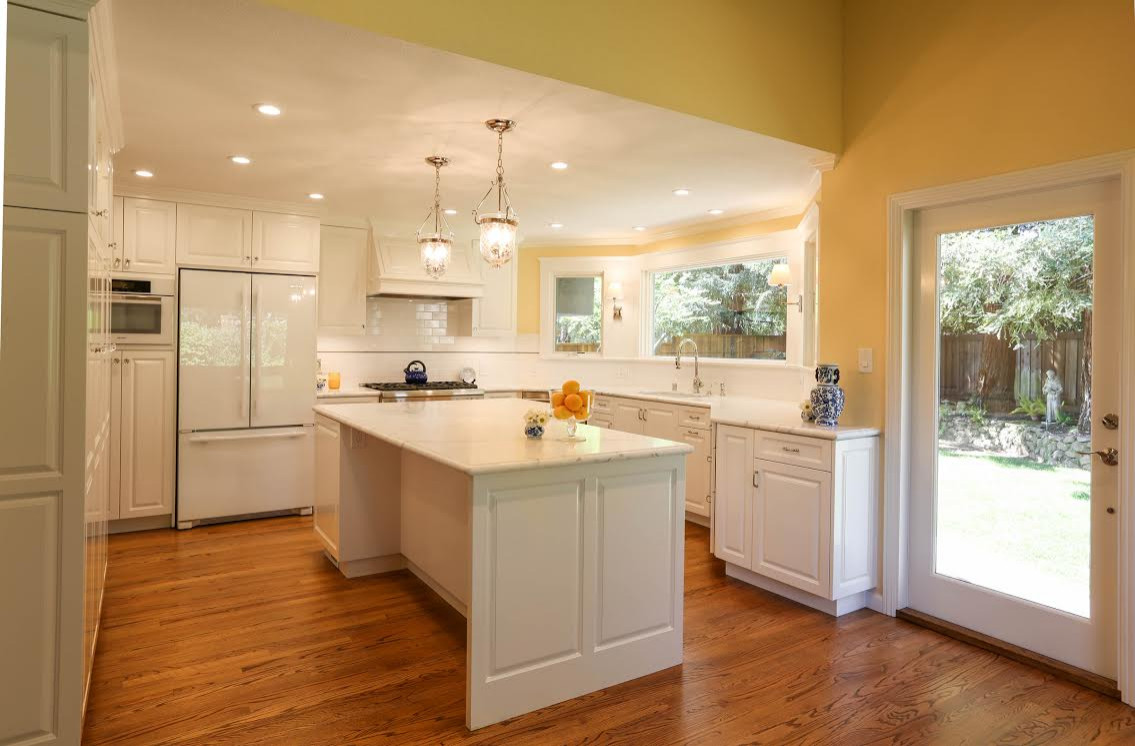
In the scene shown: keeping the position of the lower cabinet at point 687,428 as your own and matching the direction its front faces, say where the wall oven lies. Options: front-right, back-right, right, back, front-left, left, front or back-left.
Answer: front-right

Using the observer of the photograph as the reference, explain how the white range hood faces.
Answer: facing the viewer

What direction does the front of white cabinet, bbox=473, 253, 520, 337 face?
toward the camera

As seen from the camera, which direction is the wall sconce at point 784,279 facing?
to the viewer's left

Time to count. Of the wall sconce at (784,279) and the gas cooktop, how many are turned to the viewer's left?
1

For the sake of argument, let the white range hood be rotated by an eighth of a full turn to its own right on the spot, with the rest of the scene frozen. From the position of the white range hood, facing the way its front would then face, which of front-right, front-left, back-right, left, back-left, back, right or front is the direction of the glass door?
left

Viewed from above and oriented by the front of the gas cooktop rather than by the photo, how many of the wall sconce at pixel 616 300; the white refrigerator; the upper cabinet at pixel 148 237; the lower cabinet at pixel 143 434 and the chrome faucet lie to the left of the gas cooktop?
2

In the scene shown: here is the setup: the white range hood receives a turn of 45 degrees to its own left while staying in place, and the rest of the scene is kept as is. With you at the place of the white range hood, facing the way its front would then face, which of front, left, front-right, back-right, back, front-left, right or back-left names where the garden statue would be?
front

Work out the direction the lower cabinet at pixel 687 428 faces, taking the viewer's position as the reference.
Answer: facing the viewer and to the left of the viewer

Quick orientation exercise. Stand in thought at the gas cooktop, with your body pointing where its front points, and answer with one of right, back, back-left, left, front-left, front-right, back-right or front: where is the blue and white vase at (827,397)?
front-left

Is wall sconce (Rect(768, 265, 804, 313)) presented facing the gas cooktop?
yes

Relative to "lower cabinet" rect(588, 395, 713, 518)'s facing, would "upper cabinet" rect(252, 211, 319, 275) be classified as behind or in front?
in front
